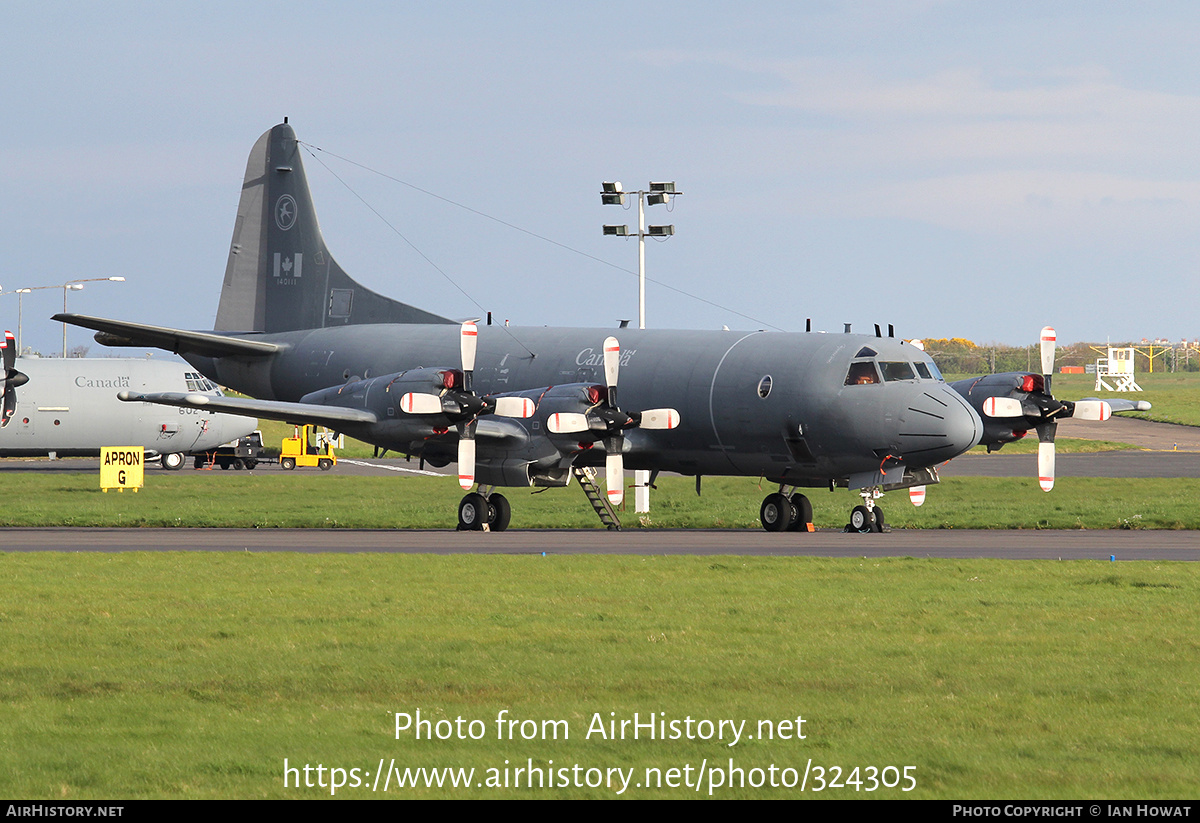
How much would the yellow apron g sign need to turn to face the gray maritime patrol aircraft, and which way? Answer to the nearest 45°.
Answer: approximately 45° to its left

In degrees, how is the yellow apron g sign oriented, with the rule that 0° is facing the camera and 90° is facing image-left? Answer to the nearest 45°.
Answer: approximately 0°

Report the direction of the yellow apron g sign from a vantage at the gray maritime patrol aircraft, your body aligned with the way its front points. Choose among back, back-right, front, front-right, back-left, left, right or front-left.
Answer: back

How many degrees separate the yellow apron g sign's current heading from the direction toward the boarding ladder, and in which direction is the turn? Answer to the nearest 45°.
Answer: approximately 45° to its left

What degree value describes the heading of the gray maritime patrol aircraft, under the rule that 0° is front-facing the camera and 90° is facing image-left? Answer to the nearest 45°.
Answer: approximately 315°
